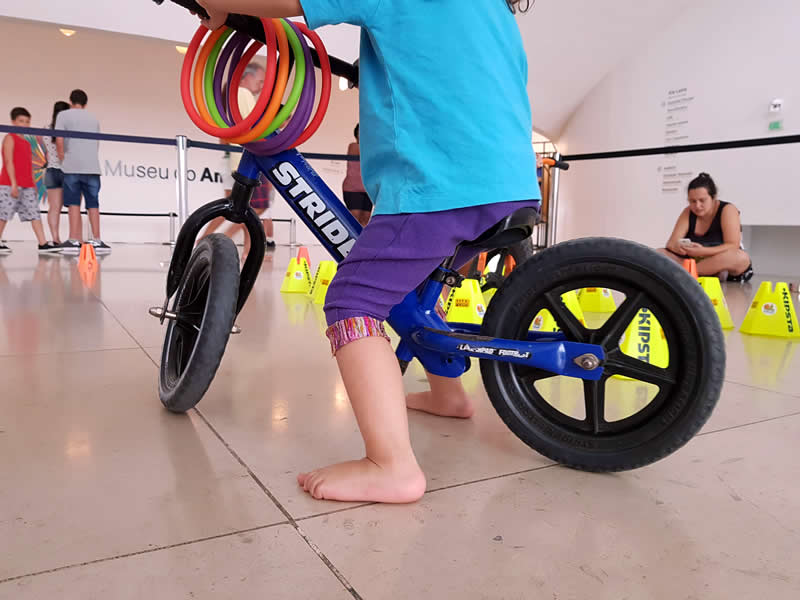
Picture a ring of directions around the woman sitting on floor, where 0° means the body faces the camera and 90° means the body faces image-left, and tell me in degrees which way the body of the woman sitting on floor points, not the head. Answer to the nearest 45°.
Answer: approximately 45°

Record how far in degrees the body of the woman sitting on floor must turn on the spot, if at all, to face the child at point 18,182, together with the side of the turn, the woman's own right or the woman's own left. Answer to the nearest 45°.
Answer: approximately 45° to the woman's own right

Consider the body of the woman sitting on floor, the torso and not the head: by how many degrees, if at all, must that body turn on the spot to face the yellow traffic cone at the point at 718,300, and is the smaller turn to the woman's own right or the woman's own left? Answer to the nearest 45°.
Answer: approximately 45° to the woman's own left

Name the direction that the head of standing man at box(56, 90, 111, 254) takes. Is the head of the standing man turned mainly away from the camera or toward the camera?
away from the camera
